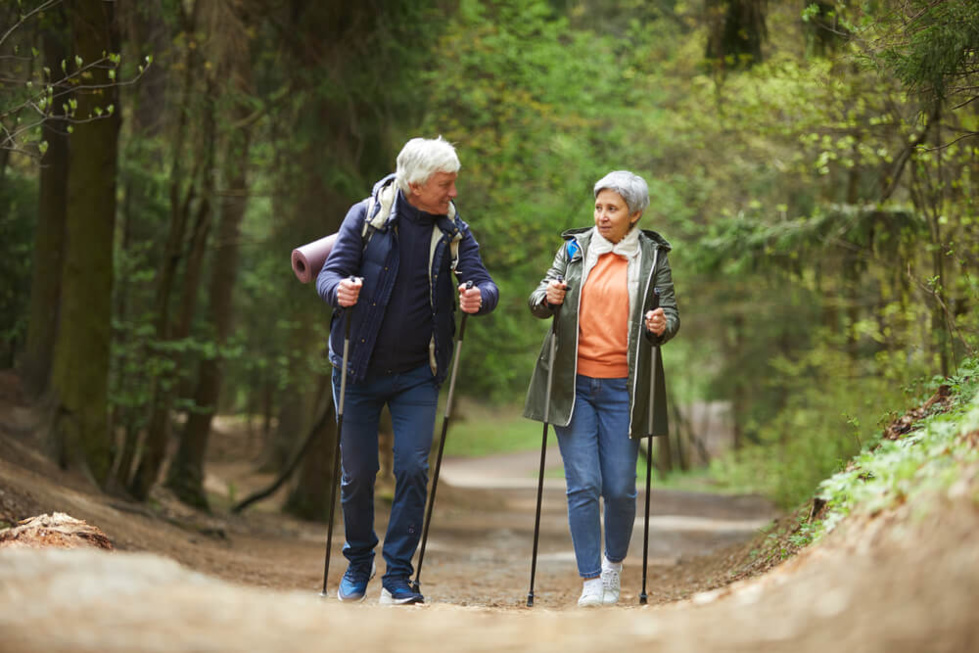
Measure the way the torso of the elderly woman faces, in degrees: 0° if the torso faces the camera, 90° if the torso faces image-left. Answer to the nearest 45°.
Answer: approximately 0°

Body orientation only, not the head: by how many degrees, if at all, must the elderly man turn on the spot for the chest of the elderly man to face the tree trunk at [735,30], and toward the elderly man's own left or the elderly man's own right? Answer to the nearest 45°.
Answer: approximately 135° to the elderly man's own left

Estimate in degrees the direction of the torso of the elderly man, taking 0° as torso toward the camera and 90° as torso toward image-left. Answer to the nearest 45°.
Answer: approximately 0°

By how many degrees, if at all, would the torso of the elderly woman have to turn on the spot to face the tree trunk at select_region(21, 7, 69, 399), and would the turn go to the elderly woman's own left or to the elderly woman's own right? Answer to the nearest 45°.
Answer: approximately 135° to the elderly woman's own right

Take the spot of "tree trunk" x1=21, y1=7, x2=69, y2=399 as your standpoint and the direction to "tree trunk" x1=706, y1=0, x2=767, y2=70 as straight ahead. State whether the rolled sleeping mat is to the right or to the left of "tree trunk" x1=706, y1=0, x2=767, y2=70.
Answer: right

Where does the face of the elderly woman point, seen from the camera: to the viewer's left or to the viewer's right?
to the viewer's left

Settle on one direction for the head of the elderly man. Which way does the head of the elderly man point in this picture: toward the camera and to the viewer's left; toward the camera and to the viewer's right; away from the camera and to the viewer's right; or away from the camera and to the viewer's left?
toward the camera and to the viewer's right

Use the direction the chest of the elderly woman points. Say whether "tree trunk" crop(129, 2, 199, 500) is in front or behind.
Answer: behind

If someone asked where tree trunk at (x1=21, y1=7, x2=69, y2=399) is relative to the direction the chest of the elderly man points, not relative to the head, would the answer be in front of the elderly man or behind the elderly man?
behind

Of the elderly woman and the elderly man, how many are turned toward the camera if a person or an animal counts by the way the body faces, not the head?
2

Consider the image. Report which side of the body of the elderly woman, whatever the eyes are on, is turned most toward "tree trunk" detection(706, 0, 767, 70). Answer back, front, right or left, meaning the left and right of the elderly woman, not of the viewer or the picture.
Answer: back
